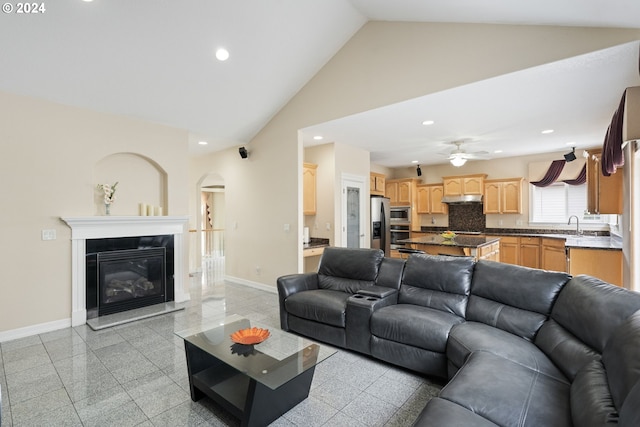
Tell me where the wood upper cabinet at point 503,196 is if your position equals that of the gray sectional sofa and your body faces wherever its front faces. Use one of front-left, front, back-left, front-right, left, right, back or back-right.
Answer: back-right

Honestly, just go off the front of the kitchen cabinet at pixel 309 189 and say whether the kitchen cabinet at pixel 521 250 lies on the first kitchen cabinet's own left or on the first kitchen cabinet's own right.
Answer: on the first kitchen cabinet's own left

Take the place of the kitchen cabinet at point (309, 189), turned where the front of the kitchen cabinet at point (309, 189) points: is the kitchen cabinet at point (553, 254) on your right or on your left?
on your left

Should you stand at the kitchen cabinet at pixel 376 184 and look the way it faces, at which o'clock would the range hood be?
The range hood is roughly at 10 o'clock from the kitchen cabinet.

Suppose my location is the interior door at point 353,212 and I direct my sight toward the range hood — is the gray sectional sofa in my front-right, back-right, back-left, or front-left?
back-right

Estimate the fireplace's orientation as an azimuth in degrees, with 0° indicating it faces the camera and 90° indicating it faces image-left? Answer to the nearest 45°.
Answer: approximately 315°

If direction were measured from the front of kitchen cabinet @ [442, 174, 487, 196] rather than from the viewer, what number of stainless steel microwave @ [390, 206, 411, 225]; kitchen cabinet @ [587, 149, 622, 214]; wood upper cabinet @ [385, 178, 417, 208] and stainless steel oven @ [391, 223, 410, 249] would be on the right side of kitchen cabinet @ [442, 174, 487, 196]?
3

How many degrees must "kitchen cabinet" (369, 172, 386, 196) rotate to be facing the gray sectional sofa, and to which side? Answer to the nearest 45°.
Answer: approximately 45° to its right

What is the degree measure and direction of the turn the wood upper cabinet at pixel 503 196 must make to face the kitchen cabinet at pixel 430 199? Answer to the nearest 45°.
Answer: approximately 90° to its right

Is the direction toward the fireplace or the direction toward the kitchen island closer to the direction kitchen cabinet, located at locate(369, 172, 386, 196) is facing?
the kitchen island

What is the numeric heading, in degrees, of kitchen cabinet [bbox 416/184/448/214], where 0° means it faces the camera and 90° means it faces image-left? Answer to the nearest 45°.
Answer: approximately 0°
